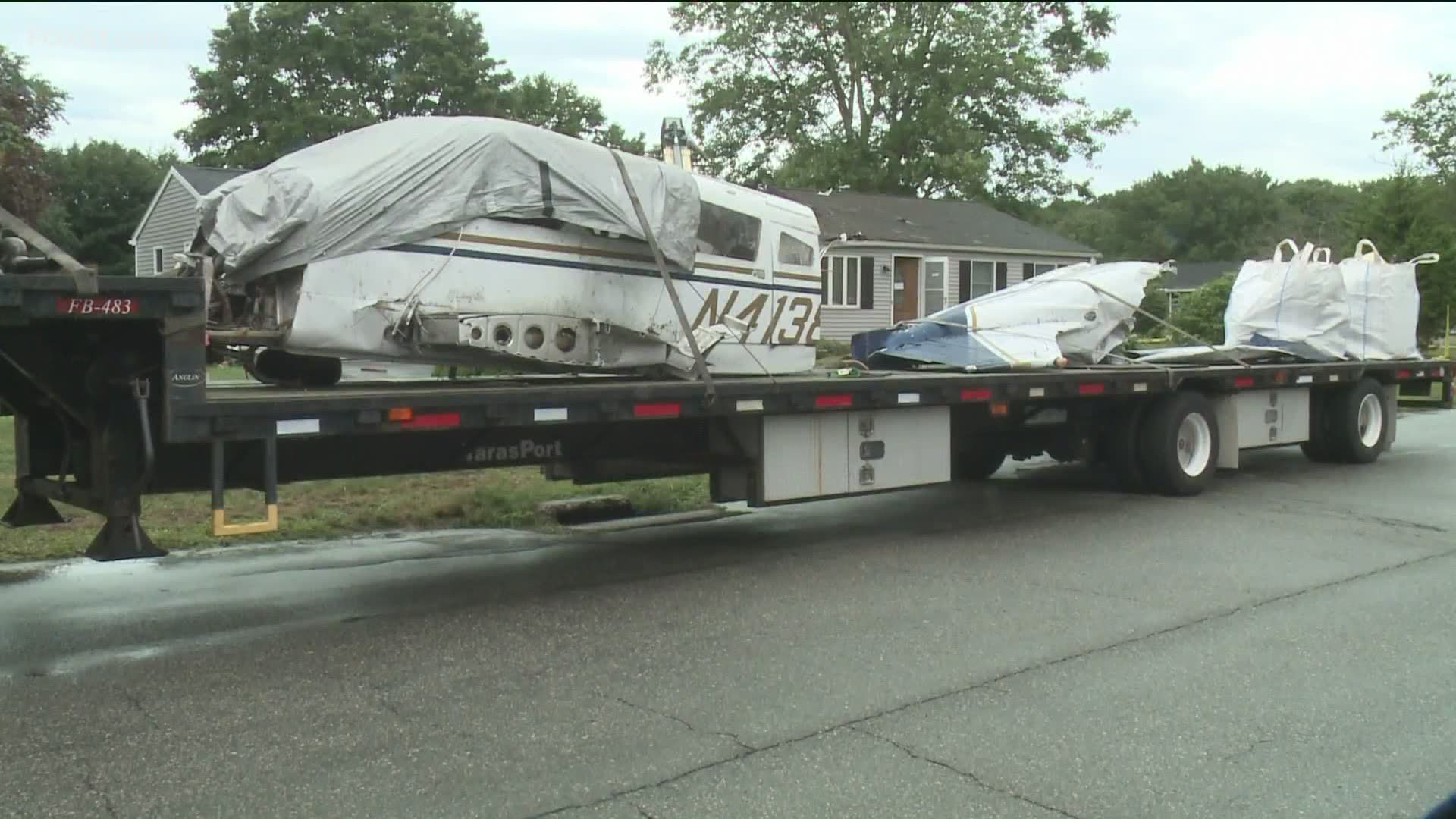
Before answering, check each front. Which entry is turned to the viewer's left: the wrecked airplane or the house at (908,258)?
the wrecked airplane

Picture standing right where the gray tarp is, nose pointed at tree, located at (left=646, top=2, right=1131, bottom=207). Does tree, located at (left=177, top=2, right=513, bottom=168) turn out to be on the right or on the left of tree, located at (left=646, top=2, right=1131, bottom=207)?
left

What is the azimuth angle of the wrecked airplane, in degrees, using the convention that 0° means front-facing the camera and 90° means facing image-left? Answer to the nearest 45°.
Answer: approximately 90°

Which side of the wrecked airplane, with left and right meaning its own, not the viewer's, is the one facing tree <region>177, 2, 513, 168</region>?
right

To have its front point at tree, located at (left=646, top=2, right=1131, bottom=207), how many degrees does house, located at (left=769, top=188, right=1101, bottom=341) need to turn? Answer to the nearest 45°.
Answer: approximately 135° to its left

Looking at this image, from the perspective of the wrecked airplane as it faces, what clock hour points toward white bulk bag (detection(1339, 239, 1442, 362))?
The white bulk bag is roughly at 5 o'clock from the wrecked airplane.

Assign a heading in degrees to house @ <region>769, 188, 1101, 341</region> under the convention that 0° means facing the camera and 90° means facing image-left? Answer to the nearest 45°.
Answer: approximately 315°

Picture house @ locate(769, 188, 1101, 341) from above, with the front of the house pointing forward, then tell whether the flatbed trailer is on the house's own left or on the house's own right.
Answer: on the house's own right

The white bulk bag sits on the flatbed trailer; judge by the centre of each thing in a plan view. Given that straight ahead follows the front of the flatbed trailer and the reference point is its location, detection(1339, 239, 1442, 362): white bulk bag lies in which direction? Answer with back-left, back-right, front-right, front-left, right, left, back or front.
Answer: back

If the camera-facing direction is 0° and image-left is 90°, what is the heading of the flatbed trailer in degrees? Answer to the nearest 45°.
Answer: approximately 45°

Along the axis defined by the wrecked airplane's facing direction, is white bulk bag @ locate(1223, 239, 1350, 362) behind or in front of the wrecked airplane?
behind

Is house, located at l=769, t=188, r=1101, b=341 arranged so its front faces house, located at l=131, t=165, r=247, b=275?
no

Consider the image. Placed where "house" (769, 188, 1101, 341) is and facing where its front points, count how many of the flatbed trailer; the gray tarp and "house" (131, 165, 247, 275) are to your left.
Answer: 0

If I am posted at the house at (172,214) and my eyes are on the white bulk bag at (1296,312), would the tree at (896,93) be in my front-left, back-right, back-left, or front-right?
front-left

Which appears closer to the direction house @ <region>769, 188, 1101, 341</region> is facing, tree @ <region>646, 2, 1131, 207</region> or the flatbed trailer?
the flatbed trailer

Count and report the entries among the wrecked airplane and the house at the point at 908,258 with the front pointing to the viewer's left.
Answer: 1

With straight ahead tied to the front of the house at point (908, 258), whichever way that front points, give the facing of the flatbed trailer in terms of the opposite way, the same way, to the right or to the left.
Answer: to the right

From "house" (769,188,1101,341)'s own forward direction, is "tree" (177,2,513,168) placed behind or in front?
behind
